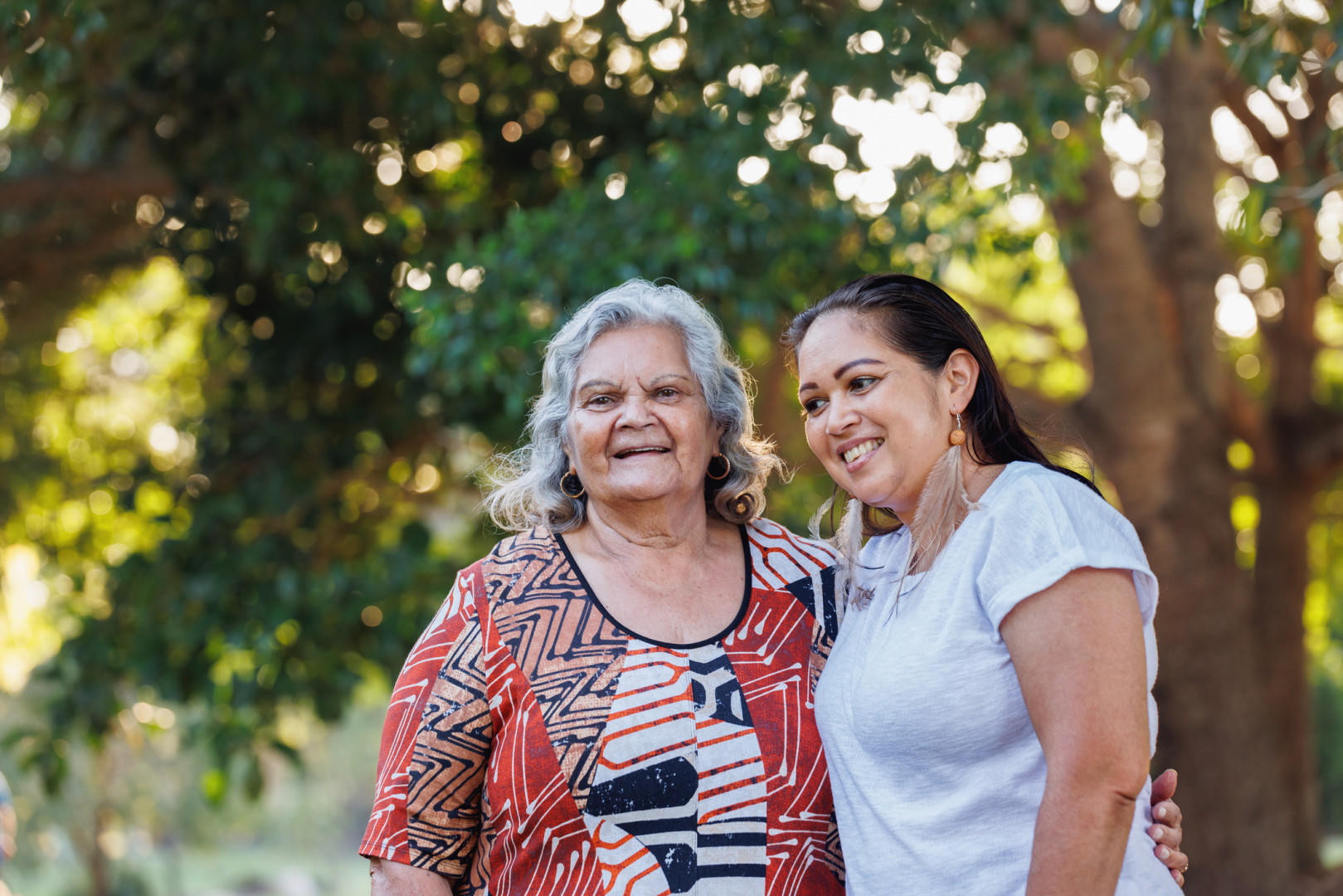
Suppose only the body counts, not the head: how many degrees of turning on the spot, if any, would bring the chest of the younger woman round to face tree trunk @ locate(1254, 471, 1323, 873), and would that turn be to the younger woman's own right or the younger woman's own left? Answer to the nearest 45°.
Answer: approximately 135° to the younger woman's own right

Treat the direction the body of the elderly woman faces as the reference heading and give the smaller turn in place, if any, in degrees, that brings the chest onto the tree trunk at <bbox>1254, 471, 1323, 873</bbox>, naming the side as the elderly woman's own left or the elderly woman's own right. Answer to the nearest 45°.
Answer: approximately 135° to the elderly woman's own left

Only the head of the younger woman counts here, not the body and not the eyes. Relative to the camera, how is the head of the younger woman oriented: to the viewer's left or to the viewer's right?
to the viewer's left

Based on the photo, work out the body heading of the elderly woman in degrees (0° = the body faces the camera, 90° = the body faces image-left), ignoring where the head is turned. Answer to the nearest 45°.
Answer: approximately 0°

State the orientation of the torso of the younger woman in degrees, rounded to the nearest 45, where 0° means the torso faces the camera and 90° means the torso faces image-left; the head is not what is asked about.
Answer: approximately 45°

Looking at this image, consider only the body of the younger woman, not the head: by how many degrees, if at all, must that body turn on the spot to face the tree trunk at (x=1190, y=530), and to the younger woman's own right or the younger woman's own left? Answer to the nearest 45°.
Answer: approximately 135° to the younger woman's own right
